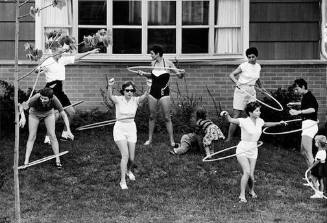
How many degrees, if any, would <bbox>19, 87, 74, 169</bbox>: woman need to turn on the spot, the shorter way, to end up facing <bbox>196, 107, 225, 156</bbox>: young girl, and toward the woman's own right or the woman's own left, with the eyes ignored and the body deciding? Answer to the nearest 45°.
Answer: approximately 90° to the woman's own left

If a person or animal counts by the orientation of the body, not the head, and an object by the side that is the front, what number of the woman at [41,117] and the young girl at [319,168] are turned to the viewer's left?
1

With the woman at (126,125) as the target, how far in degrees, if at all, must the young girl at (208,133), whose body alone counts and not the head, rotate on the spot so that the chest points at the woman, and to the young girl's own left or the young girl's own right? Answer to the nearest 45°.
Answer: approximately 90° to the young girl's own left

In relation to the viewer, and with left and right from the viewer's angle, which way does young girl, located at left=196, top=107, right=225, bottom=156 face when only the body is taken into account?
facing away from the viewer and to the left of the viewer

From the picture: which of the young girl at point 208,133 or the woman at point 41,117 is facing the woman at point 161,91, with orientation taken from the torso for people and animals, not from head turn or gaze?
the young girl

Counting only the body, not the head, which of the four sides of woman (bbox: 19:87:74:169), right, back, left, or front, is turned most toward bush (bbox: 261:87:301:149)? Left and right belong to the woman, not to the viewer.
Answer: left

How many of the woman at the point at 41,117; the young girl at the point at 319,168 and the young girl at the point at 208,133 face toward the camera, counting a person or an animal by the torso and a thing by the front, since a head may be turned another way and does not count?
1

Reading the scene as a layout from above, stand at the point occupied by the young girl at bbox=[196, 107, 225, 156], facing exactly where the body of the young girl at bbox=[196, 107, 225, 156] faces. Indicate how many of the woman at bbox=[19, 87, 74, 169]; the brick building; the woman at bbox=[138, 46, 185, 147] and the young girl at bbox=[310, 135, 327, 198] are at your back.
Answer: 1

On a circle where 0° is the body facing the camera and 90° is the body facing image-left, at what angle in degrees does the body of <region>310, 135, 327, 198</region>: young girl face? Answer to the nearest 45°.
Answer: approximately 90°

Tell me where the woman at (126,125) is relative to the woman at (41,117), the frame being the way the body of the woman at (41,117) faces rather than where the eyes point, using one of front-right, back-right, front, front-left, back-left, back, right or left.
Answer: front-left

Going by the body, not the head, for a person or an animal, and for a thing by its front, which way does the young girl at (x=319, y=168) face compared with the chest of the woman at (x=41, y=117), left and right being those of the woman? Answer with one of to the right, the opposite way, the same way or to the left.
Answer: to the right

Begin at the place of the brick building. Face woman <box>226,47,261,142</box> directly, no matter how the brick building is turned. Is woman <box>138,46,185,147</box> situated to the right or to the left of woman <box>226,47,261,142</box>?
right

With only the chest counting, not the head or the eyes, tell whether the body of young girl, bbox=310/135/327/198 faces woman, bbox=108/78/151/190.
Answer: yes
